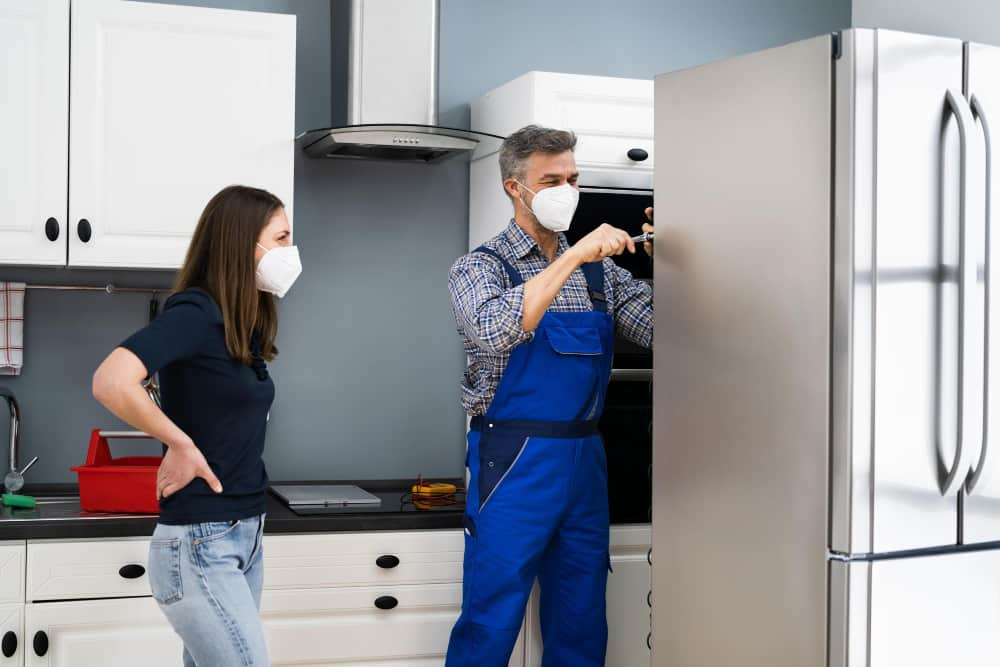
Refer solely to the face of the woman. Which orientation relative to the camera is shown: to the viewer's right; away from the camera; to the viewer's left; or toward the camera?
to the viewer's right

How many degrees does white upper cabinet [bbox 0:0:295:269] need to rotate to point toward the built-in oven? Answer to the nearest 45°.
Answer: approximately 90° to its left

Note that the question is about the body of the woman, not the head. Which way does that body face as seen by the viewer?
to the viewer's right

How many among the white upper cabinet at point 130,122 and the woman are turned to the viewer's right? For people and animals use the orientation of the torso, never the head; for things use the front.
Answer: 1

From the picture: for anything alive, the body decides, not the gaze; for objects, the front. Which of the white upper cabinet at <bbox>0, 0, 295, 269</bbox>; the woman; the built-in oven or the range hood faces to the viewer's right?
the woman

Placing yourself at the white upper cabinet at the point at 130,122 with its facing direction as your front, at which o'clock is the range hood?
The range hood is roughly at 9 o'clock from the white upper cabinet.

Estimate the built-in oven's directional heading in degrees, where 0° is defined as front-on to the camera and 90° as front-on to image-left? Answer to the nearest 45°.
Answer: approximately 0°

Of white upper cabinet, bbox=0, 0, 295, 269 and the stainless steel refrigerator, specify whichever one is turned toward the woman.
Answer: the white upper cabinet

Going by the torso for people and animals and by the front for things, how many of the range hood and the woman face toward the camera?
1

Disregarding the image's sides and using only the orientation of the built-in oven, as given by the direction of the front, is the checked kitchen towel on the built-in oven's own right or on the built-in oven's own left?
on the built-in oven's own right
